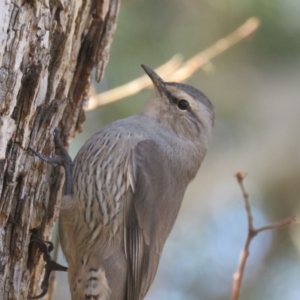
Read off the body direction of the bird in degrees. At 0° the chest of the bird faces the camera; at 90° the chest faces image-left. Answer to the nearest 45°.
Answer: approximately 90°
